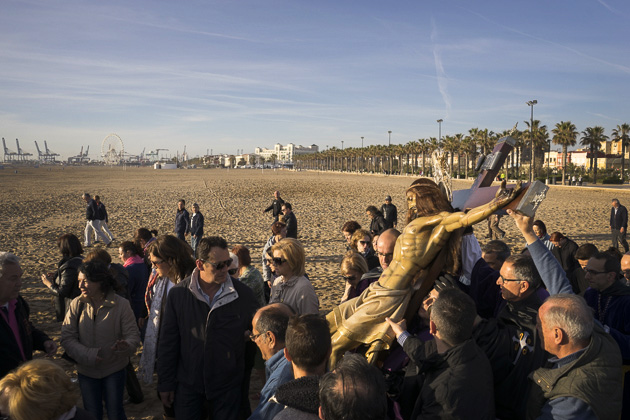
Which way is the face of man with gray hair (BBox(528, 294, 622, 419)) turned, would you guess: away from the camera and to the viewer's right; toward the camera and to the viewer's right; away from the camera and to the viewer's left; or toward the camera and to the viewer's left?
away from the camera and to the viewer's left

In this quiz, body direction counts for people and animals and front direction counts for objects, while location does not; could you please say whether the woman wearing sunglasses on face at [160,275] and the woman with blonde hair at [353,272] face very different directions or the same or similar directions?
same or similar directions

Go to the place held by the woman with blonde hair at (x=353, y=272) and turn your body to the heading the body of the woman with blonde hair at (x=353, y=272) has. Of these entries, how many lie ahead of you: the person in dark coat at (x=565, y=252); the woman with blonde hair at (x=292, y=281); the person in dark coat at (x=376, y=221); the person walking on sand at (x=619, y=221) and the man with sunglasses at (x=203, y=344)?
2

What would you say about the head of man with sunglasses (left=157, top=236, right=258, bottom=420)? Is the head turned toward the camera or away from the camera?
toward the camera

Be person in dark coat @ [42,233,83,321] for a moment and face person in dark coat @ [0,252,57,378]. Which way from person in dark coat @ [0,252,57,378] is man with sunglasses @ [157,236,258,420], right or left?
left

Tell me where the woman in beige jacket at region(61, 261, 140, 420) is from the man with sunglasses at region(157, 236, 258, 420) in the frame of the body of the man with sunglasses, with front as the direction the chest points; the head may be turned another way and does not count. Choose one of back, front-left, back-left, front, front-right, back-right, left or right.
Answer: back-right

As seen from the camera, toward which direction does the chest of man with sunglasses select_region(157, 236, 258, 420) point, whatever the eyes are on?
toward the camera

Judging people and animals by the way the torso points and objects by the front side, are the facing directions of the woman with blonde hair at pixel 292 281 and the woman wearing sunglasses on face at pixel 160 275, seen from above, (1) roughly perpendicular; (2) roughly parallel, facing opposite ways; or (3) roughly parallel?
roughly parallel
